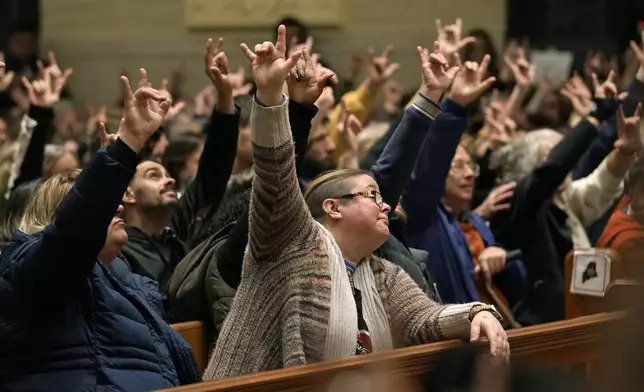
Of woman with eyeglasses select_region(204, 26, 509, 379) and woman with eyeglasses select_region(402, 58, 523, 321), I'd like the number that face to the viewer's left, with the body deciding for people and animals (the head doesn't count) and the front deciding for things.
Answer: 0

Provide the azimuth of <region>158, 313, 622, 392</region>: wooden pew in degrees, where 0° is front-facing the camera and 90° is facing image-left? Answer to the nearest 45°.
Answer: approximately 315°

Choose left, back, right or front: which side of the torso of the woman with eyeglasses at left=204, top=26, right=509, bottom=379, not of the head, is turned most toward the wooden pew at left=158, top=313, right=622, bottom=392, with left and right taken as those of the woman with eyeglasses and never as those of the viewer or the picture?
front

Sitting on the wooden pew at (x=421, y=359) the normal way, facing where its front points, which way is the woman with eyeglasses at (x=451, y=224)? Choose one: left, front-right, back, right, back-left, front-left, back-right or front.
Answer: back-left

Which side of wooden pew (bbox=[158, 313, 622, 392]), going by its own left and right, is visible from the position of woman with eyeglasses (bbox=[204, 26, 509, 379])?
back

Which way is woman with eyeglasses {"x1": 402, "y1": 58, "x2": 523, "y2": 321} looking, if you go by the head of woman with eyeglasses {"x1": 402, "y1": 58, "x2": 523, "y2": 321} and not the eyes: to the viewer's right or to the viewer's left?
to the viewer's right

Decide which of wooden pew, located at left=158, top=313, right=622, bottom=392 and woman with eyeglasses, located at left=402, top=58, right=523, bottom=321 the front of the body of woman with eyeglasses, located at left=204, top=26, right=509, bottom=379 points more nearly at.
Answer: the wooden pew
